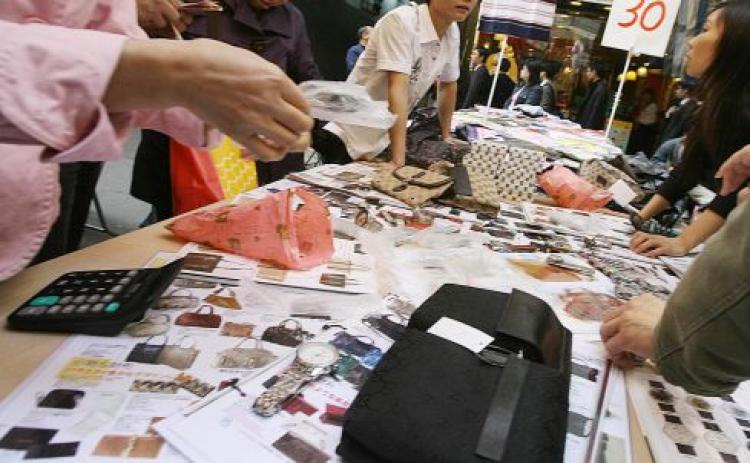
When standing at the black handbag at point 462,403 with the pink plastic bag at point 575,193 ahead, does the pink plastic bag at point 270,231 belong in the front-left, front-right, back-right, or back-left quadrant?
front-left

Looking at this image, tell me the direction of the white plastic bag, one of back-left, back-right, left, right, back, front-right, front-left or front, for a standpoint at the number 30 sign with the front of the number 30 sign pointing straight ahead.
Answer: front

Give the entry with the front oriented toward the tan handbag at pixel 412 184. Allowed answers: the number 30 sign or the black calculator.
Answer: the number 30 sign

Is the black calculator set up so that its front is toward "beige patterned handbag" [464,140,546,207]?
no

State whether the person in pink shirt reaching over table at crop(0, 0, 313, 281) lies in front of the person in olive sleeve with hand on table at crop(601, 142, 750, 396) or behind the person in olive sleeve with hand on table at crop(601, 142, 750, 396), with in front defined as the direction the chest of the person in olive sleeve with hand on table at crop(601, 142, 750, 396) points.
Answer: in front

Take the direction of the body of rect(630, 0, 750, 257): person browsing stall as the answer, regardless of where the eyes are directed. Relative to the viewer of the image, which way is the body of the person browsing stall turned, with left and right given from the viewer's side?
facing to the left of the viewer

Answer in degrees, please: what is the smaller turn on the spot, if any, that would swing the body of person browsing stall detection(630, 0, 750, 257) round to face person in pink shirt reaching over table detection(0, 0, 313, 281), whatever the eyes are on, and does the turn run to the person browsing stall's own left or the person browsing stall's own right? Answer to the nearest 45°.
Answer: approximately 90° to the person browsing stall's own left

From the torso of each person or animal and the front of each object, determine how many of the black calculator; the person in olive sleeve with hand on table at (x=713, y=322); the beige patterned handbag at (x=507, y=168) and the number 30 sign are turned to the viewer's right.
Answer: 0

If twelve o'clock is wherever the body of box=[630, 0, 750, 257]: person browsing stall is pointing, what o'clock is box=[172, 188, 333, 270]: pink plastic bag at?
The pink plastic bag is roughly at 10 o'clock from the person browsing stall.

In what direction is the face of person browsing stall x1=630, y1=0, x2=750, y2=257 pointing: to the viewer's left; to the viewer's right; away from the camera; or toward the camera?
to the viewer's left

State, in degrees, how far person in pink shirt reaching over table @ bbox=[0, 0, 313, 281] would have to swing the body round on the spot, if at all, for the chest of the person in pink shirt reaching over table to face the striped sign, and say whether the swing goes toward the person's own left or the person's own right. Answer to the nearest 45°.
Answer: approximately 45° to the person's own left

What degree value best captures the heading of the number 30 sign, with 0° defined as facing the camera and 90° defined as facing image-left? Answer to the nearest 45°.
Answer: approximately 0°

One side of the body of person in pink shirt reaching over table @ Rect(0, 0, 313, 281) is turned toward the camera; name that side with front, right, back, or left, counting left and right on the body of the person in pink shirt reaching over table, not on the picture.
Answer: right

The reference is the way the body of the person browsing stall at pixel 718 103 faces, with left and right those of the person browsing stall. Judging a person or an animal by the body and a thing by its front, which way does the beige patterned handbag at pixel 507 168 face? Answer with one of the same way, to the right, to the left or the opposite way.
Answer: to the left

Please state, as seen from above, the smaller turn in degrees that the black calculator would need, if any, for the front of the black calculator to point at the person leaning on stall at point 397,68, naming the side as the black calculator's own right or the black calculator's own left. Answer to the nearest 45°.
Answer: approximately 135° to the black calculator's own right

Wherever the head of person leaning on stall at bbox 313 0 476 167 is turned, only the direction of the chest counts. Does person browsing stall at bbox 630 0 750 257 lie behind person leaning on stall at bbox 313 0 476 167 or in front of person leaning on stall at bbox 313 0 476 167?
in front

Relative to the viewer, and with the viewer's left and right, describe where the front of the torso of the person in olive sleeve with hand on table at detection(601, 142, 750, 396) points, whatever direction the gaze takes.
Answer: facing to the left of the viewer

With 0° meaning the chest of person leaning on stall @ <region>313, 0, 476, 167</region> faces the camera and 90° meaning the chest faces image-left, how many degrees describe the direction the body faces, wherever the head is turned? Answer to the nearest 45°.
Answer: approximately 315°
